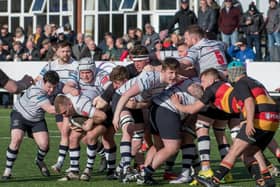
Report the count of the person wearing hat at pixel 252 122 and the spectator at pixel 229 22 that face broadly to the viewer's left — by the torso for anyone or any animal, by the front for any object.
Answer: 1

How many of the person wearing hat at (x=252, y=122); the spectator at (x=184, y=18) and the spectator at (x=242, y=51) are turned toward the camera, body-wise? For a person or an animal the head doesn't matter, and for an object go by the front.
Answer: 2

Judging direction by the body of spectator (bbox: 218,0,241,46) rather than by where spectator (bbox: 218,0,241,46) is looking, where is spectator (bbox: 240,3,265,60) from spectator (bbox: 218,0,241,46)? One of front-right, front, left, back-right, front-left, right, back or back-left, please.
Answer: back-left

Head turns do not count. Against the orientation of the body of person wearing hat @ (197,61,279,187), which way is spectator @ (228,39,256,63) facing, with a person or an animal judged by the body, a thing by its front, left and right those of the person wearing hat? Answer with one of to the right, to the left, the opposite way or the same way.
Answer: to the left

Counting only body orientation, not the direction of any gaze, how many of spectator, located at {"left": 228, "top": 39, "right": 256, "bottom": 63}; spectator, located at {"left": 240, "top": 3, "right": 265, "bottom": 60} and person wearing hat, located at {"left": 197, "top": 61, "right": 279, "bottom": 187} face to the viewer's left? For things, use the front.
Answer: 1

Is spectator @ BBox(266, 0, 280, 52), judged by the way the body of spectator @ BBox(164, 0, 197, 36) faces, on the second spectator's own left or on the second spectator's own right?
on the second spectator's own left

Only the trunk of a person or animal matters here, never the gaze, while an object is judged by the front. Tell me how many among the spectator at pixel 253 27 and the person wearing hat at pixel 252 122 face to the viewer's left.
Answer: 1

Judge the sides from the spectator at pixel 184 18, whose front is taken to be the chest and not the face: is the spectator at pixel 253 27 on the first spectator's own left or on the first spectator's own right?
on the first spectator's own left

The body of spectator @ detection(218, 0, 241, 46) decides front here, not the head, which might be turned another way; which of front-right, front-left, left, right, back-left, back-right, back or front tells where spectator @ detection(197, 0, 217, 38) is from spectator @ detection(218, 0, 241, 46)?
right

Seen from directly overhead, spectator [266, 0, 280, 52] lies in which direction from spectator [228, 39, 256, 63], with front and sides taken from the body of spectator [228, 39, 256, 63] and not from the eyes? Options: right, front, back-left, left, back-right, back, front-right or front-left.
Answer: back-left

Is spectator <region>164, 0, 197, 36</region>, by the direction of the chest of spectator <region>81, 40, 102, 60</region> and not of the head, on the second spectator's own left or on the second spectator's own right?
on the second spectator's own left

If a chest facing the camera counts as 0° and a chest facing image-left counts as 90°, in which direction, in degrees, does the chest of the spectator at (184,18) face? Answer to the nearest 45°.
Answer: approximately 0°

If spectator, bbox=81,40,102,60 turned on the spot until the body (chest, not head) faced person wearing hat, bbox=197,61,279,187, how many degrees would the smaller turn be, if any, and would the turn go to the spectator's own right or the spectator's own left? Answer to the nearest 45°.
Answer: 0° — they already face them
